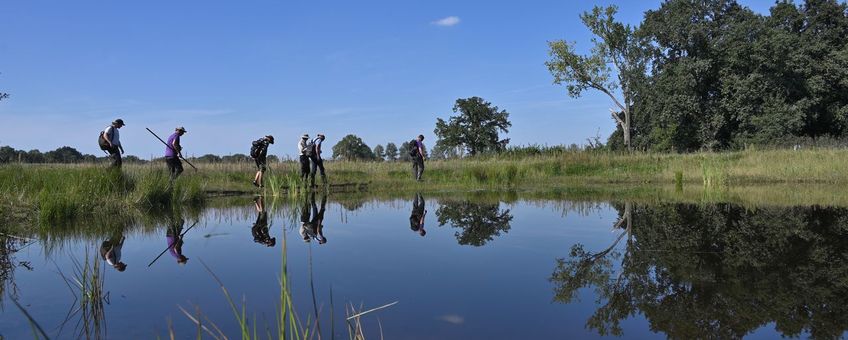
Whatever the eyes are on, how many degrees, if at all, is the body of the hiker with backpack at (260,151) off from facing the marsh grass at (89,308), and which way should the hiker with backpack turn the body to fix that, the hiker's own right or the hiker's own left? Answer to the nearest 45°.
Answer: approximately 90° to the hiker's own right

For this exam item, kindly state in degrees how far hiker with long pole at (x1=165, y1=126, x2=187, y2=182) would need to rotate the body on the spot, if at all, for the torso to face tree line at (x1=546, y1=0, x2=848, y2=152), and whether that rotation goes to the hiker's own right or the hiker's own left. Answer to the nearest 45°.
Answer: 0° — they already face it

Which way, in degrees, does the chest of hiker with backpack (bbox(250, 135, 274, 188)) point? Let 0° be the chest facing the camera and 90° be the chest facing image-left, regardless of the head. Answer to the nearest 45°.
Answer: approximately 270°

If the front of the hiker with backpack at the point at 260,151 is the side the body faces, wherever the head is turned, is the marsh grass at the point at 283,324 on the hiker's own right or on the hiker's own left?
on the hiker's own right

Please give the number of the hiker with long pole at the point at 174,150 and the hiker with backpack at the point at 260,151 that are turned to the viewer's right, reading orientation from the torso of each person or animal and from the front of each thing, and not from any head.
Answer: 2

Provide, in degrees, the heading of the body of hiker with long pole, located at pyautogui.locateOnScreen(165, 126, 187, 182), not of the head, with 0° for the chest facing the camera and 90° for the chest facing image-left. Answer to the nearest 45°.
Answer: approximately 270°

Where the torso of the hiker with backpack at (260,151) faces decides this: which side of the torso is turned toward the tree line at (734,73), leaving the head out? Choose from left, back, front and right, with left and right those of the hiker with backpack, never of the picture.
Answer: front

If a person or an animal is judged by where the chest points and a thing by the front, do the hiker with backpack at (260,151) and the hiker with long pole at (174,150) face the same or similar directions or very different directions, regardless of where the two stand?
same or similar directions

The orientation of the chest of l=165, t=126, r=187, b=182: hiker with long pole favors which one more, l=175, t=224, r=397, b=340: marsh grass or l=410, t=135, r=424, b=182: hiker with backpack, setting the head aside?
the hiker with backpack

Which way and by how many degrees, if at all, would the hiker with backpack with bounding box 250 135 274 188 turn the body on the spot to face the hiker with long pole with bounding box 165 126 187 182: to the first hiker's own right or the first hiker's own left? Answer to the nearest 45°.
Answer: approximately 135° to the first hiker's own right

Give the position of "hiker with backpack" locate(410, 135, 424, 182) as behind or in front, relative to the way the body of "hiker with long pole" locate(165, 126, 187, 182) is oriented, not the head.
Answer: in front

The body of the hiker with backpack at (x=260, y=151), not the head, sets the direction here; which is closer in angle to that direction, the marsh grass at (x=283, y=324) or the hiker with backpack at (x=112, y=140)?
the marsh grass

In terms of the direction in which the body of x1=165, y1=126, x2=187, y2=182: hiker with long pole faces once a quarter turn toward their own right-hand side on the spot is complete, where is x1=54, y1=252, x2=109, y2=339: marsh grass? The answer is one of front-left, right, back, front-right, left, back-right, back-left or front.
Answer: front
